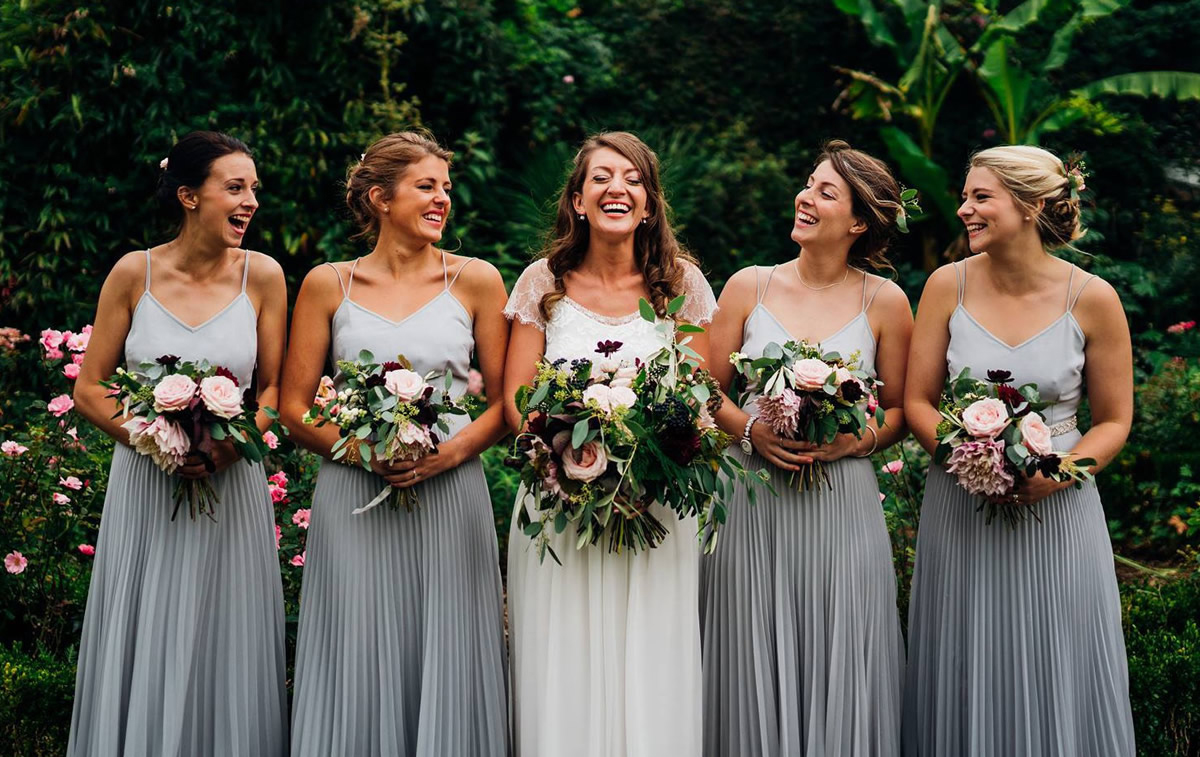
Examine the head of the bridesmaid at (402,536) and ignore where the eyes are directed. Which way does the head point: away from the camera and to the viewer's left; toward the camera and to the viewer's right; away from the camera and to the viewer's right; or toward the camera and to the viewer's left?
toward the camera and to the viewer's right

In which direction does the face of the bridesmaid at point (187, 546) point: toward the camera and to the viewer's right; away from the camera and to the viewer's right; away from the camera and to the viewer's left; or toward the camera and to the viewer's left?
toward the camera and to the viewer's right

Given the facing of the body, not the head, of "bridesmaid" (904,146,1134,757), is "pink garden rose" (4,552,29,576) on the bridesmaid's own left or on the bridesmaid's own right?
on the bridesmaid's own right

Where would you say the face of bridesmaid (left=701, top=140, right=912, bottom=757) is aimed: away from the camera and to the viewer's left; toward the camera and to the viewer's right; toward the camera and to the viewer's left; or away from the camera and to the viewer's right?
toward the camera and to the viewer's left

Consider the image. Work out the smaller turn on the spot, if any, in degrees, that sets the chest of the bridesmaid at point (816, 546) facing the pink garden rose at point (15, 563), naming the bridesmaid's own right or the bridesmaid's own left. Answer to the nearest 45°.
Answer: approximately 90° to the bridesmaid's own right

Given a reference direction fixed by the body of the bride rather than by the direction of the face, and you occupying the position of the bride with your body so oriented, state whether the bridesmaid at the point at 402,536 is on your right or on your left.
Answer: on your right

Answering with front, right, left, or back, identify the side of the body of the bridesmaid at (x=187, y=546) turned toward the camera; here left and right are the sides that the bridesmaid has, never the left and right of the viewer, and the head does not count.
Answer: front

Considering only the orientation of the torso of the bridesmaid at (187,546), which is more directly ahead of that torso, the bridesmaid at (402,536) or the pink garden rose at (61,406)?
the bridesmaid

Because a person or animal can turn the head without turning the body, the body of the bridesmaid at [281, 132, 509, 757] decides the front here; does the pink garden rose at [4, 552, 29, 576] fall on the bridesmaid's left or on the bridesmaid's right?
on the bridesmaid's right

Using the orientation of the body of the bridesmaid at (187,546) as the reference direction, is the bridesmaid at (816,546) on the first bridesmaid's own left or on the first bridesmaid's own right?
on the first bridesmaid's own left

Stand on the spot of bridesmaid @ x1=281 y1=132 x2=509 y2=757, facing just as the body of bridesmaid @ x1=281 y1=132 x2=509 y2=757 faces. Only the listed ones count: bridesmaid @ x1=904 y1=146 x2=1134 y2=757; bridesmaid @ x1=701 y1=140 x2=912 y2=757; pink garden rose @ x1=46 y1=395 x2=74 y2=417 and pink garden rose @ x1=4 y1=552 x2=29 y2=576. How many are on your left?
2

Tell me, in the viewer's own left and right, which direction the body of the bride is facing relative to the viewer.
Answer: facing the viewer
